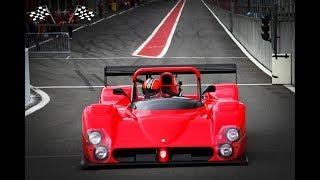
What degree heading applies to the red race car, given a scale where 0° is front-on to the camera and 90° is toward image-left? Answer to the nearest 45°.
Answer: approximately 0°

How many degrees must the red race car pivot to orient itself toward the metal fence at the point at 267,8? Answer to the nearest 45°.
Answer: approximately 180°

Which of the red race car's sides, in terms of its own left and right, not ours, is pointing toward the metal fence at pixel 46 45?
back
